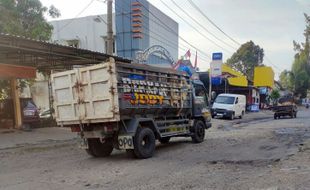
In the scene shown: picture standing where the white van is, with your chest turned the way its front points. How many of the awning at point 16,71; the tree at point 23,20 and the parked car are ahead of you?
3

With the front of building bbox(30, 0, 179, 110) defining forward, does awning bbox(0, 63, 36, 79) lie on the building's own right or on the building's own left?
on the building's own right

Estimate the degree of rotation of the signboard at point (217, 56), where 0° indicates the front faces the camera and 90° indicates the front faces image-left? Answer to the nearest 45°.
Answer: approximately 0°

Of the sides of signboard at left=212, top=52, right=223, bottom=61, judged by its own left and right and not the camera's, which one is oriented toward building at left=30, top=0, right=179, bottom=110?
right

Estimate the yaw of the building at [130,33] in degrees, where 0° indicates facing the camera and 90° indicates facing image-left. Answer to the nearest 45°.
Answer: approximately 315°

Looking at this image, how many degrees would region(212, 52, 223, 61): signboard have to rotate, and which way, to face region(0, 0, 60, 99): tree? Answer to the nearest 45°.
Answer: approximately 45° to its right
